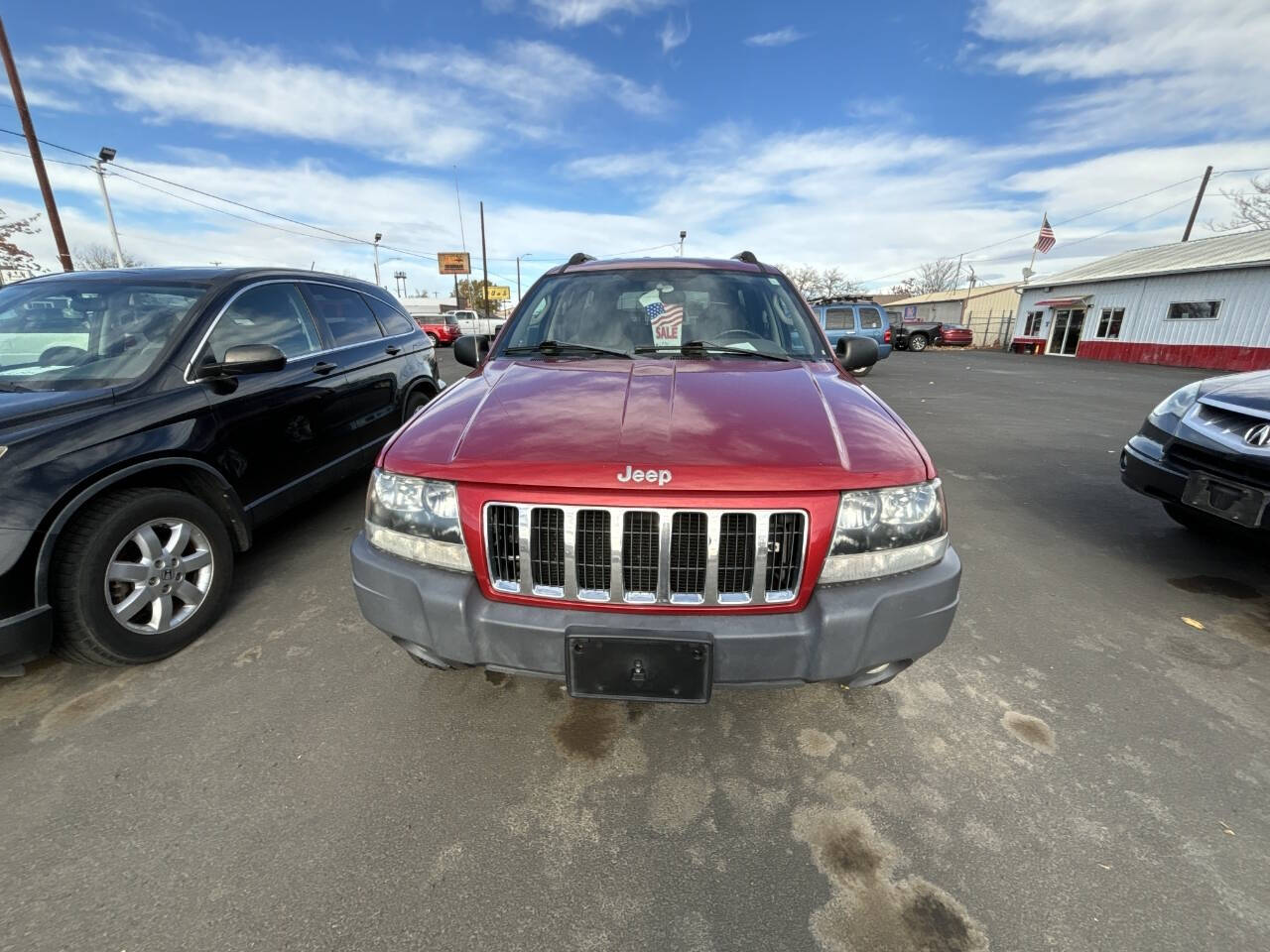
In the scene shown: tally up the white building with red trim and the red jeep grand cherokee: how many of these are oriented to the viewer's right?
0

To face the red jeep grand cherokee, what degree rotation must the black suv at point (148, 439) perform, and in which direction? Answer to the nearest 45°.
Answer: approximately 90° to its left

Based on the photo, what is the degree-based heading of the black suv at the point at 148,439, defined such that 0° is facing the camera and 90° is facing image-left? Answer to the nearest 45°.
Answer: approximately 45°

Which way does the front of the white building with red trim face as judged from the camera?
facing the viewer and to the left of the viewer

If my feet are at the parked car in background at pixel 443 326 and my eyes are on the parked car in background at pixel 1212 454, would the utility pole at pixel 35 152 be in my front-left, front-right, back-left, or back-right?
front-right

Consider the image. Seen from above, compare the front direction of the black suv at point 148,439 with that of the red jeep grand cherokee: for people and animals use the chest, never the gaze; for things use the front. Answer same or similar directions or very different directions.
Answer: same or similar directions

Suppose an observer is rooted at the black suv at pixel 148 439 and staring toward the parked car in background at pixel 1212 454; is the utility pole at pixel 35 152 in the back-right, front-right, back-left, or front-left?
back-left

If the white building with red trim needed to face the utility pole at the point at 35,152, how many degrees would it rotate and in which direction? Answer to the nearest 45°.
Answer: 0° — it already faces it

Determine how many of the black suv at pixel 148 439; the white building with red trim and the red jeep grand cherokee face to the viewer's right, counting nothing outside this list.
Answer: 0

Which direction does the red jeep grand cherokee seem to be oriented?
toward the camera

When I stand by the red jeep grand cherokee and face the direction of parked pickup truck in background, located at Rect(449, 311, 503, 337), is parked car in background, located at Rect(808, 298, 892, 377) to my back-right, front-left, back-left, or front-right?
front-right

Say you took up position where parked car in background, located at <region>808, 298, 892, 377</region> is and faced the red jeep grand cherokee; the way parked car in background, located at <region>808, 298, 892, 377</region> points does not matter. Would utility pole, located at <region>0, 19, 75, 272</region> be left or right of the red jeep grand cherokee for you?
right

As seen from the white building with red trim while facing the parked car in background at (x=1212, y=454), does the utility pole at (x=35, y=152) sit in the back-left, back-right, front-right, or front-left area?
front-right

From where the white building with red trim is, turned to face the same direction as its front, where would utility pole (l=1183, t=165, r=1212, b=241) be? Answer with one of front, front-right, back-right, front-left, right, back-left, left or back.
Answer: back-right

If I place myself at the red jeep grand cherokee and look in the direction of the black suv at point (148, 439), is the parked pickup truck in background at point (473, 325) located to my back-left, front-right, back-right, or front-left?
front-right
